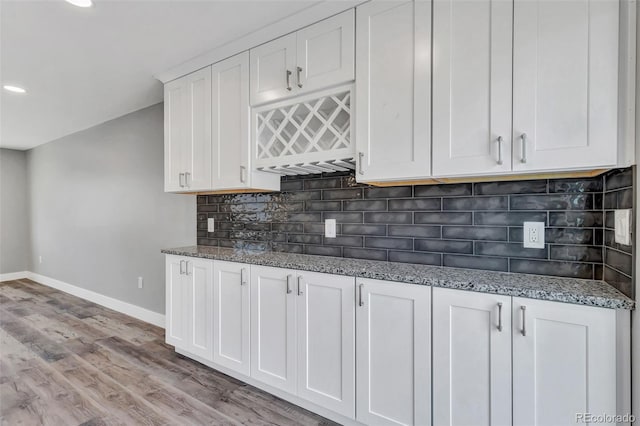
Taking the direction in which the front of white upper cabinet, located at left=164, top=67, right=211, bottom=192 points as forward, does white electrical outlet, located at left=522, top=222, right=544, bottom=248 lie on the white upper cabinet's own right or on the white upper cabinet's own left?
on the white upper cabinet's own left

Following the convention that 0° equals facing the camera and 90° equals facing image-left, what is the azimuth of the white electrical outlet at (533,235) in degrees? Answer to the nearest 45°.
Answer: approximately 0°

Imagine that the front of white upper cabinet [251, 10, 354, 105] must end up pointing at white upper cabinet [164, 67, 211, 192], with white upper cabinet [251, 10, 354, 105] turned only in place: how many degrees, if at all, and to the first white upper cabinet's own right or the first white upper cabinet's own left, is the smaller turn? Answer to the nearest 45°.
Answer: approximately 90° to the first white upper cabinet's own right

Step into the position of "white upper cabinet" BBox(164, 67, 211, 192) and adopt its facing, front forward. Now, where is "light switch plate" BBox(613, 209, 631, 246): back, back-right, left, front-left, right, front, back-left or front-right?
left

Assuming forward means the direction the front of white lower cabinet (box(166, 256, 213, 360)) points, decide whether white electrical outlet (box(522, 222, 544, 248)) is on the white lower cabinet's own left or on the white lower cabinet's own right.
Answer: on the white lower cabinet's own left

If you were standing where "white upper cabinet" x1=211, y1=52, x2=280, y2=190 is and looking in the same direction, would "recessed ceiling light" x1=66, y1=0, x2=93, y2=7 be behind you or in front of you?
in front

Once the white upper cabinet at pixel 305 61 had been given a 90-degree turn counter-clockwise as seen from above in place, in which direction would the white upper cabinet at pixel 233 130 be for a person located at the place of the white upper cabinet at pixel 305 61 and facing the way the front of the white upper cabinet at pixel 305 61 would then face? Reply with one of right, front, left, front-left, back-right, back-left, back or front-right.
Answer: back

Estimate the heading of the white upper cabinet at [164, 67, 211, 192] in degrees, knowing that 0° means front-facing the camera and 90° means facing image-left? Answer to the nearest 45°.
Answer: approximately 45°
